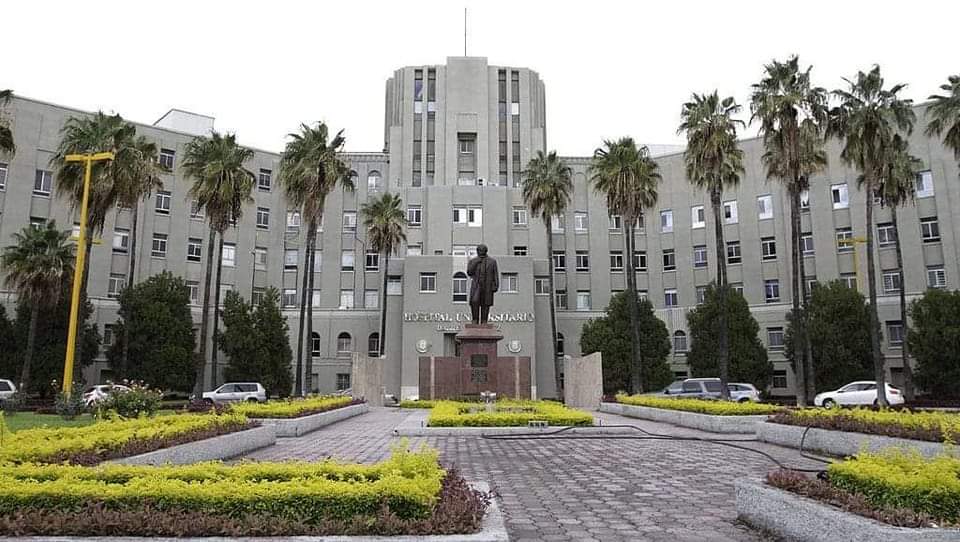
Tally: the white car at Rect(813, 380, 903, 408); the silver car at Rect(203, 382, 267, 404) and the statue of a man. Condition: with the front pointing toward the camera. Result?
1

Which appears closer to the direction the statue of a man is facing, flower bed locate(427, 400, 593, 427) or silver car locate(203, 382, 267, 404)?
the flower bed

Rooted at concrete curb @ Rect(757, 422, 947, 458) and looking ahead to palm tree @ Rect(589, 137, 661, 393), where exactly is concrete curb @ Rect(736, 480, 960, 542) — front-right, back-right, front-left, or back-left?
back-left

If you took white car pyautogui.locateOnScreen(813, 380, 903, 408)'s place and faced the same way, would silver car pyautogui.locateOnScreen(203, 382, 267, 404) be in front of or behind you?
in front

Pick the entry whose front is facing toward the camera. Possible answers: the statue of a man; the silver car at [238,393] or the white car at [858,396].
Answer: the statue of a man

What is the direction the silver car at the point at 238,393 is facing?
to the viewer's left

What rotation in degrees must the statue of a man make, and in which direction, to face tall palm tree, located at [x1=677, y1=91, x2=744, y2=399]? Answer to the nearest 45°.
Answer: approximately 90° to its left

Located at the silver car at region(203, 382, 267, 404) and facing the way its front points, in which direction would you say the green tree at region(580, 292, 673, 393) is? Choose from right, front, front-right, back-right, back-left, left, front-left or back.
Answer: back

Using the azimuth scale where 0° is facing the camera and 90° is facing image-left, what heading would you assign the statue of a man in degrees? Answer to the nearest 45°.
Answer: approximately 0°

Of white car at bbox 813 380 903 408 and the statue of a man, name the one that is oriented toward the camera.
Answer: the statue of a man

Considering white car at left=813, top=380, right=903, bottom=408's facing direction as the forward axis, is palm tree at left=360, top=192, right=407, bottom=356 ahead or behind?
ahead

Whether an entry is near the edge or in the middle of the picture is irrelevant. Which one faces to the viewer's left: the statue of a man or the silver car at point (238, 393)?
the silver car

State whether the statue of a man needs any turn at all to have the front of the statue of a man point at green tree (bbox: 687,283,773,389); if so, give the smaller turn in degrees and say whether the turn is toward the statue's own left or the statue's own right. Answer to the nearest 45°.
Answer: approximately 135° to the statue's own left

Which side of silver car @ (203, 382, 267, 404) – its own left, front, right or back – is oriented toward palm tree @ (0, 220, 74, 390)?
front
